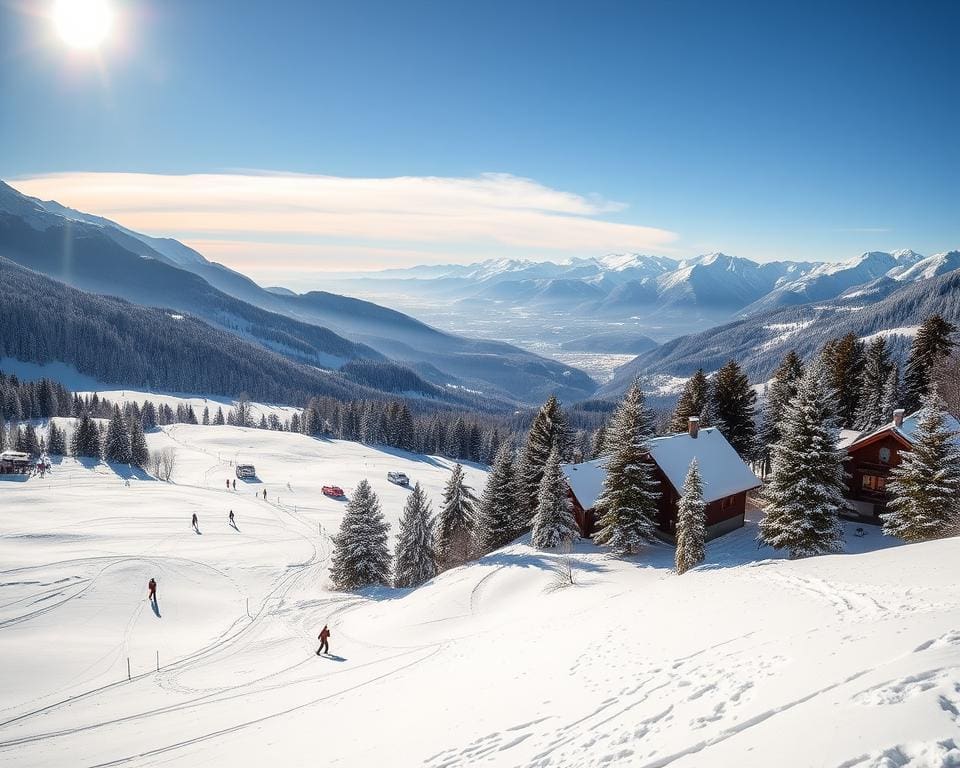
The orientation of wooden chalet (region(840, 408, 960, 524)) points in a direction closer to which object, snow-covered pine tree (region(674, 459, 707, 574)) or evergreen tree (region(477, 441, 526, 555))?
the snow-covered pine tree

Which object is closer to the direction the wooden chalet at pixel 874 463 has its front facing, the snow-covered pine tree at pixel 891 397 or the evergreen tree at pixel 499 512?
the evergreen tree

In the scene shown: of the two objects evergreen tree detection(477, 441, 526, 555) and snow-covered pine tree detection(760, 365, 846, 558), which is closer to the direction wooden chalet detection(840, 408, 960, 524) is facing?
the snow-covered pine tree

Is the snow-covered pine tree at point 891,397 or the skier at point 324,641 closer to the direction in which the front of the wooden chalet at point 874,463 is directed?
the skier

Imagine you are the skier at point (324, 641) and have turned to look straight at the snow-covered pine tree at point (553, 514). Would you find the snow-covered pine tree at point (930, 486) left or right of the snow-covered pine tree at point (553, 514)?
right

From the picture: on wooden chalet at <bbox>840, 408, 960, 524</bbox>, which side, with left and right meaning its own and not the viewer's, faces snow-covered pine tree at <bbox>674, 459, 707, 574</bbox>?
front

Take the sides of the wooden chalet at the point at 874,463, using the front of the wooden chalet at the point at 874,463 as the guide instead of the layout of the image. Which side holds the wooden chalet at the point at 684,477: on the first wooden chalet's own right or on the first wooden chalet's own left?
on the first wooden chalet's own right

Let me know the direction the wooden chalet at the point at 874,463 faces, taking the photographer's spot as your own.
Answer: facing the viewer

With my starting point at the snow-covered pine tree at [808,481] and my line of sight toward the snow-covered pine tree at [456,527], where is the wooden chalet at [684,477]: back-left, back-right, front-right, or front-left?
front-right

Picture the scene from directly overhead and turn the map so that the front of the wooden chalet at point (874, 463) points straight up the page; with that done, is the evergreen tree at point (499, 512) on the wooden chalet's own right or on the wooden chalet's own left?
on the wooden chalet's own right

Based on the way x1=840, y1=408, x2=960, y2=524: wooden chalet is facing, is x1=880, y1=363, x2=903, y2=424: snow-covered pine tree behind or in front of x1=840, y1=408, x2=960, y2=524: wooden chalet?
behind

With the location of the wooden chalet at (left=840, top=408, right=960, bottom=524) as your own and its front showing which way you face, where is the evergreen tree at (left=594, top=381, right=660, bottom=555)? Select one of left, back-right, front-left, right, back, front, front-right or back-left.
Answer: front-right

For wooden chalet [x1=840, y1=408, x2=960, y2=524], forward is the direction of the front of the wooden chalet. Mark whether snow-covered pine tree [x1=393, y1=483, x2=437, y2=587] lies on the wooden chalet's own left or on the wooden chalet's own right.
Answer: on the wooden chalet's own right
